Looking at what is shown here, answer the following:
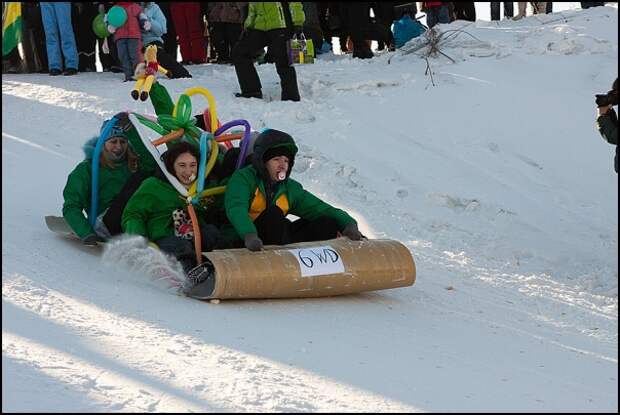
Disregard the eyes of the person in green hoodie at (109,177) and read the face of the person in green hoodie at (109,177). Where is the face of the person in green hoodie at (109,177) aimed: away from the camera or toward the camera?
toward the camera

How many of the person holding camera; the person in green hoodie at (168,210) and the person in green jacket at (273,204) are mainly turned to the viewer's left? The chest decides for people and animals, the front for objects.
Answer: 1

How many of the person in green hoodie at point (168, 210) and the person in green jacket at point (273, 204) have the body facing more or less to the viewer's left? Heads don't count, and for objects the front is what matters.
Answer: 0

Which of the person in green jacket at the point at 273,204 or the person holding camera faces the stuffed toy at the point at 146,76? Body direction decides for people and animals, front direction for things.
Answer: the person holding camera

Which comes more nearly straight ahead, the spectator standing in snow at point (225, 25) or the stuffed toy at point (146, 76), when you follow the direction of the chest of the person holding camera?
the stuffed toy

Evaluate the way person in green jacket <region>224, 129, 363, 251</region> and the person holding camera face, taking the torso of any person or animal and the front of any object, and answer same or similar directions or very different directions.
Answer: very different directions

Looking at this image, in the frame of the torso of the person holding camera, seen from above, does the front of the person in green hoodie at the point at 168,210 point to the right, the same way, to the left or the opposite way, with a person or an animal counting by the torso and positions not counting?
to the left

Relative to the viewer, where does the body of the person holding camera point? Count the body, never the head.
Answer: to the viewer's left

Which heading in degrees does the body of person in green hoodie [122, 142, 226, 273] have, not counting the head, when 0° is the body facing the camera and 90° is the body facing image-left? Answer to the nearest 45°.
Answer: approximately 315°

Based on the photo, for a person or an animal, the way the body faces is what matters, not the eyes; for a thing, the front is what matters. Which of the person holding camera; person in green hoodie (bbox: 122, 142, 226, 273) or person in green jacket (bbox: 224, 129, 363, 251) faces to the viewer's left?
the person holding camera

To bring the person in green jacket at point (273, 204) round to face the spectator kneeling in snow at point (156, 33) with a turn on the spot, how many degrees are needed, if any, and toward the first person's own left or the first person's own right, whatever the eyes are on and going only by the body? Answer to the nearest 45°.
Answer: approximately 135° to the first person's own left

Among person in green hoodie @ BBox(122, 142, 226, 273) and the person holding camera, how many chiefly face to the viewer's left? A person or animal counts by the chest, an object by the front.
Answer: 1

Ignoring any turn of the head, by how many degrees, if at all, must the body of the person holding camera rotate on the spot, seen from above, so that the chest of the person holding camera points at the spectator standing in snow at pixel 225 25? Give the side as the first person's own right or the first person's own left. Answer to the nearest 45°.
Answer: approximately 45° to the first person's own right

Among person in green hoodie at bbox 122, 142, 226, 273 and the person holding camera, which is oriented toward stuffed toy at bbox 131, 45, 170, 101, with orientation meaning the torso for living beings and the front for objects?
the person holding camera

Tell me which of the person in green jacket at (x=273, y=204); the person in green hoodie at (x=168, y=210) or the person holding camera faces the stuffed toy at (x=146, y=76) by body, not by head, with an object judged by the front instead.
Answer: the person holding camera
